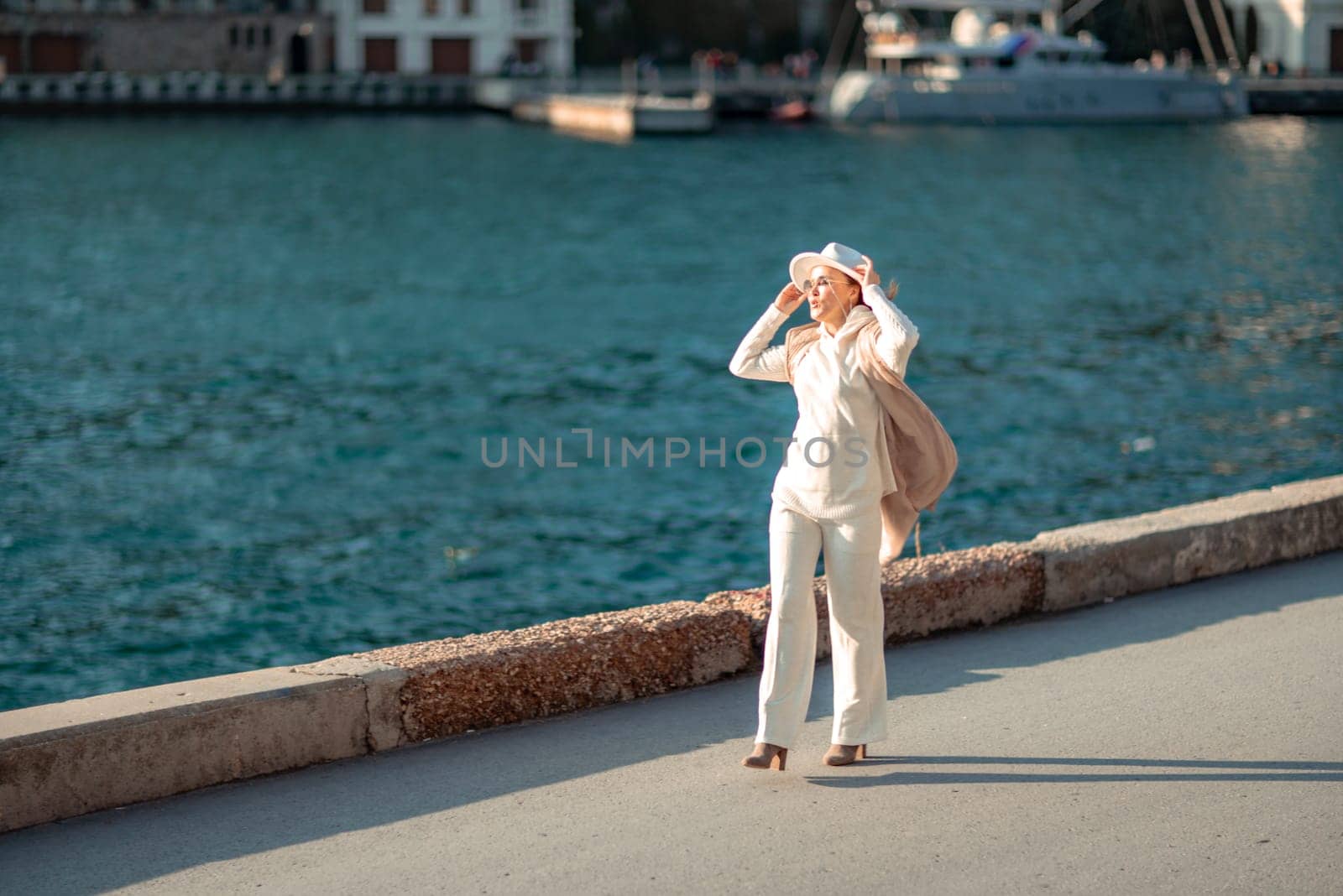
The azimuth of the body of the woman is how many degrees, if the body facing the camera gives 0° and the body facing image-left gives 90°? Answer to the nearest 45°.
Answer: approximately 45°
